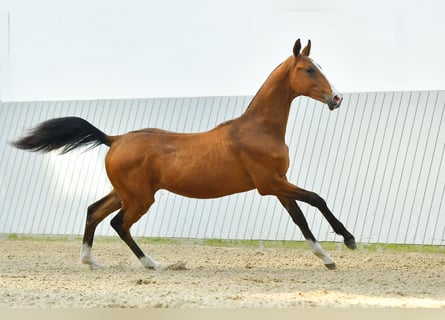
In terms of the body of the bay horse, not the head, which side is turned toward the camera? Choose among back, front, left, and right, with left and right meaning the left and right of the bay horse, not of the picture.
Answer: right
